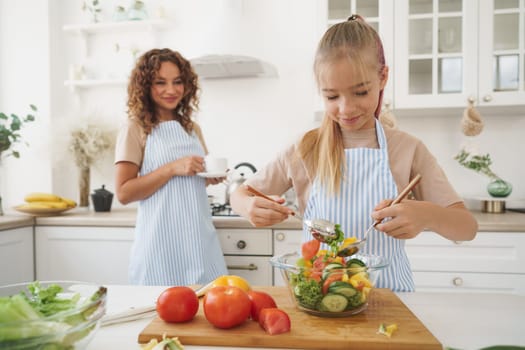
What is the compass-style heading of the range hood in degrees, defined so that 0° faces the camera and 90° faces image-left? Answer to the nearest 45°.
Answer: approximately 0°

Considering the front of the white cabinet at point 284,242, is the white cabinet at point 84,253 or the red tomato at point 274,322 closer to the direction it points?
the red tomato

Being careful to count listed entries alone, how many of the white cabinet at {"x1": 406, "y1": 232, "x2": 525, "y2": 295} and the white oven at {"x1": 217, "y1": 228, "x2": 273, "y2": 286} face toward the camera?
2

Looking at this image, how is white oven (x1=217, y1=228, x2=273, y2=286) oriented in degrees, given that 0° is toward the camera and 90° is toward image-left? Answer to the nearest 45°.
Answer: approximately 0°
